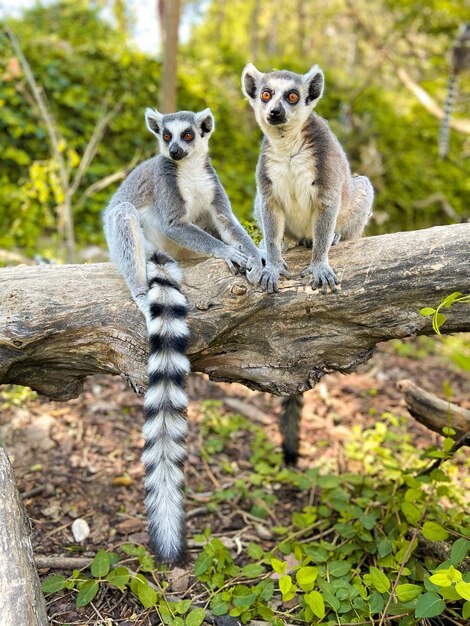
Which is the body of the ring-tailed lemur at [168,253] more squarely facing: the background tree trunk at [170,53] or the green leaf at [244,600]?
the green leaf

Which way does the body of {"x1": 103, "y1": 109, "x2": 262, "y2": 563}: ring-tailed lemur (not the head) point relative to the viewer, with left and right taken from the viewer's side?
facing the viewer and to the right of the viewer

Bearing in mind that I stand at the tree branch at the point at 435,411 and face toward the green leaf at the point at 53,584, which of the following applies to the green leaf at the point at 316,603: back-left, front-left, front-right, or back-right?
front-left

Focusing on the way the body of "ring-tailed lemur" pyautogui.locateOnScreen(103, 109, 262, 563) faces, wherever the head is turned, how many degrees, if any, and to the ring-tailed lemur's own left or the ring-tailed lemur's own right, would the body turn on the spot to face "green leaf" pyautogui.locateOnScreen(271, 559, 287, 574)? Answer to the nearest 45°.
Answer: approximately 45° to the ring-tailed lemur's own right

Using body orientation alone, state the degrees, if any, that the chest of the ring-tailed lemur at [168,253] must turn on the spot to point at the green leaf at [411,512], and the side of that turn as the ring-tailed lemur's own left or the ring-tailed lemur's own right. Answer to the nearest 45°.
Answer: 0° — it already faces it

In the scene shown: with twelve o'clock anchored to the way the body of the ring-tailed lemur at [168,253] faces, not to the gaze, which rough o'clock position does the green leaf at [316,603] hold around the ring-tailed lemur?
The green leaf is roughly at 11 o'clock from the ring-tailed lemur.

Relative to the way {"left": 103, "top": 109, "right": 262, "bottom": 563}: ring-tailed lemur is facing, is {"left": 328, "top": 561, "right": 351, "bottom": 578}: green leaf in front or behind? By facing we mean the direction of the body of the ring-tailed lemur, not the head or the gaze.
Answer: in front

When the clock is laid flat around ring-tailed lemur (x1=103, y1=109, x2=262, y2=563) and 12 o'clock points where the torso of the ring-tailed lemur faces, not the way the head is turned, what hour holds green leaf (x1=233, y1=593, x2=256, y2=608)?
The green leaf is roughly at 1 o'clock from the ring-tailed lemur.

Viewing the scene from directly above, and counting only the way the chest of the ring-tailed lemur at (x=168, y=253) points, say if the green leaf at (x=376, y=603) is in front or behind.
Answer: in front

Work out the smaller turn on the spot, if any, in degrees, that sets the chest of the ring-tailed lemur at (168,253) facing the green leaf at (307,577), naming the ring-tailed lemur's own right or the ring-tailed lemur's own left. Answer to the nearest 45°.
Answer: approximately 45° to the ring-tailed lemur's own right
